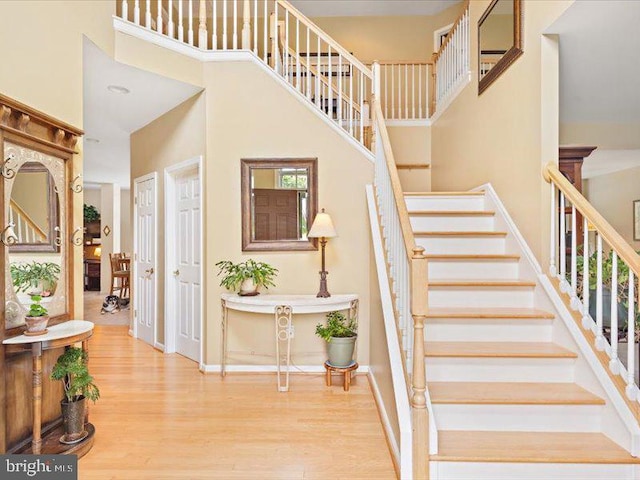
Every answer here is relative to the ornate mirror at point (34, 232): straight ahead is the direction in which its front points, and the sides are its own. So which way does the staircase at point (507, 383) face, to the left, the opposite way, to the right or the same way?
to the right

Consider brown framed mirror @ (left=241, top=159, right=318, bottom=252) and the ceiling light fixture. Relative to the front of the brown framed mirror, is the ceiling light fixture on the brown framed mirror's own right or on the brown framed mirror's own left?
on the brown framed mirror's own right

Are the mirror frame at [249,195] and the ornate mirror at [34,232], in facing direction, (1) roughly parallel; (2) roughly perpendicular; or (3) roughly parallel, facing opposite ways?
roughly perpendicular

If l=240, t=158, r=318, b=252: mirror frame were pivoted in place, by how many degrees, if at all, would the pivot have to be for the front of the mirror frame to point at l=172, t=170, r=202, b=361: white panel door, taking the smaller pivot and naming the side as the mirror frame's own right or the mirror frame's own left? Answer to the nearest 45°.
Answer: approximately 135° to the mirror frame's own right

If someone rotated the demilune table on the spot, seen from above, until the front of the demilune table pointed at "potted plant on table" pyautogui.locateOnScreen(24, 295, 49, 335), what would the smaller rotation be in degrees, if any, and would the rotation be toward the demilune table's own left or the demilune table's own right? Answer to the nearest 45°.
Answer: approximately 45° to the demilune table's own right

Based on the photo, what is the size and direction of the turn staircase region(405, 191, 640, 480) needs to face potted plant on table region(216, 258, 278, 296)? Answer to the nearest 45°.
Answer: approximately 90° to its right

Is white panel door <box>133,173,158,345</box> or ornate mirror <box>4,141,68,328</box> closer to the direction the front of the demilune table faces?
the ornate mirror
